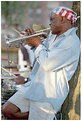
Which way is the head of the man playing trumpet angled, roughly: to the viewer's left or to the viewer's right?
to the viewer's left

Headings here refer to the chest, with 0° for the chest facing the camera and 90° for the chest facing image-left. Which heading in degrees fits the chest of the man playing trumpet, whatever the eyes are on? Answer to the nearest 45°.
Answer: approximately 90°
